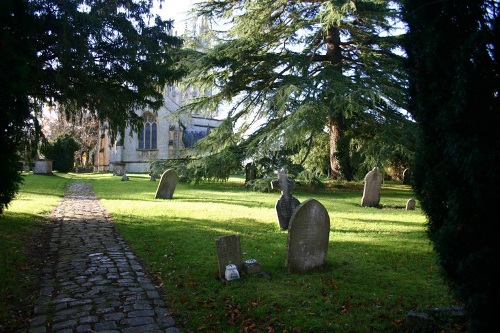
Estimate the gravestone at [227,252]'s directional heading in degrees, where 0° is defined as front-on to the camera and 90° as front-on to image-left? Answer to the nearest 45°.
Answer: approximately 0°

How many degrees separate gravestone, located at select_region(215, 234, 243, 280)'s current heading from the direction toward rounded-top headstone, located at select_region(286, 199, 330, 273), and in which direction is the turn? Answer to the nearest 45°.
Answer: approximately 90° to its left

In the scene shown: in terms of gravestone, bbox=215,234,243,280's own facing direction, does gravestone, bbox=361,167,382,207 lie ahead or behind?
behind

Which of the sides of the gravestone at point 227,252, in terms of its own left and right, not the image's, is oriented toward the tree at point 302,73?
back

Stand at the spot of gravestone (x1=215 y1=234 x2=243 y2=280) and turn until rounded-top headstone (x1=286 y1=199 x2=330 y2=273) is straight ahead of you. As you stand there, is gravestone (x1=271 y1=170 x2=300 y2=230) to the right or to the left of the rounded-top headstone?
left

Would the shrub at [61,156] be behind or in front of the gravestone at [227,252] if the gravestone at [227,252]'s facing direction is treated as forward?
behind

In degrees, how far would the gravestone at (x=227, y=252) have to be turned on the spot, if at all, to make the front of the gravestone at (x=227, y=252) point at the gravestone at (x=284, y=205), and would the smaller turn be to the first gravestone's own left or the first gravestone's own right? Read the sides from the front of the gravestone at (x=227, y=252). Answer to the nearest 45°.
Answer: approximately 180°

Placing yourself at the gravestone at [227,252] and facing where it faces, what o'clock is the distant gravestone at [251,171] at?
The distant gravestone is roughly at 6 o'clock from the gravestone.

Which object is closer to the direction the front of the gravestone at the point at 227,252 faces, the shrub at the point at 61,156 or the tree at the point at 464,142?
the tree

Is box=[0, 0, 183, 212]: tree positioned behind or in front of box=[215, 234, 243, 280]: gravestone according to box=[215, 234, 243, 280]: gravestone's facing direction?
behind
